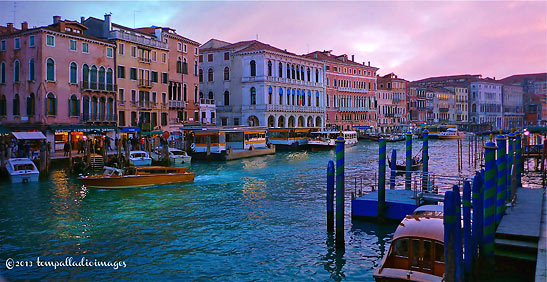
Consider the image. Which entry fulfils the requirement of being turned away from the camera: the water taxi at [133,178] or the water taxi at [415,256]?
the water taxi at [415,256]

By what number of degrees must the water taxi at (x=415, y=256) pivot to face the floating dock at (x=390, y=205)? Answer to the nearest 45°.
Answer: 0° — it already faces it

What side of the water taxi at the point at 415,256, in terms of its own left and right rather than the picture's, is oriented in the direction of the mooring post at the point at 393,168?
front

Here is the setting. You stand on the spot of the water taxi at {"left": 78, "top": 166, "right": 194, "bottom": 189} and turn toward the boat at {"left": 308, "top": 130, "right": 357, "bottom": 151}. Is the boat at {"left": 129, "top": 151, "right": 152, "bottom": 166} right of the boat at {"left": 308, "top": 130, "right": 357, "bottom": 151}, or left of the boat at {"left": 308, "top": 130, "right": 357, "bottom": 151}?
left

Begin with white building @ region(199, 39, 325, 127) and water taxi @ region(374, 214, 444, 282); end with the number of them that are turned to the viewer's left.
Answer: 0

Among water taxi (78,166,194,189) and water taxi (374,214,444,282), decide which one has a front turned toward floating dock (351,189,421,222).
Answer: water taxi (374,214,444,282)

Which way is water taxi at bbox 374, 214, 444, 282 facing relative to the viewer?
away from the camera

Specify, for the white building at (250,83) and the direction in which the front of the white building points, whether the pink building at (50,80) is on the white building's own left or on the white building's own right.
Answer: on the white building's own right

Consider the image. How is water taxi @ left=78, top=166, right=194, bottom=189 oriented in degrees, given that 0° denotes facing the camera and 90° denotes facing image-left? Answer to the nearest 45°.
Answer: approximately 90°

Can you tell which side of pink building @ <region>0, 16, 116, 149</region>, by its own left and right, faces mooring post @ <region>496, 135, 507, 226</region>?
front

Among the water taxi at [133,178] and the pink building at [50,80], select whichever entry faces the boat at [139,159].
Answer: the pink building

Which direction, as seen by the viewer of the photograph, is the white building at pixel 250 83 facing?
facing the viewer and to the right of the viewer

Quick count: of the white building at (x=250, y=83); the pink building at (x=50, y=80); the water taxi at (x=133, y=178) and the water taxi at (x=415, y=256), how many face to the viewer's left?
1

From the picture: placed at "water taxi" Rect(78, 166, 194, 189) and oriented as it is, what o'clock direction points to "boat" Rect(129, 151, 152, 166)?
The boat is roughly at 3 o'clock from the water taxi.

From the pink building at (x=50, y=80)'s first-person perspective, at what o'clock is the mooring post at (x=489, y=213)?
The mooring post is roughly at 1 o'clock from the pink building.
